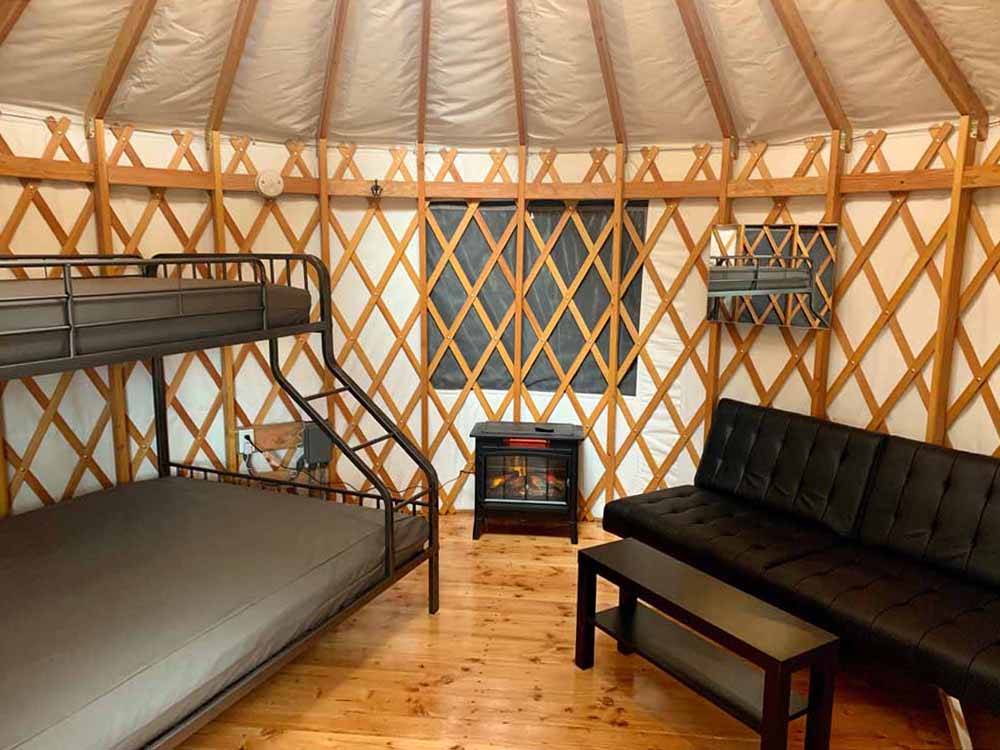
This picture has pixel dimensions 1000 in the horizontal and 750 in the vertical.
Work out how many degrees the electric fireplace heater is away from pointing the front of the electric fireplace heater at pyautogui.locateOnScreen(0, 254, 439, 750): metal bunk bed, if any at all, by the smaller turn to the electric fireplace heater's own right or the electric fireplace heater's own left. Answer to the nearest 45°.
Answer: approximately 45° to the electric fireplace heater's own right

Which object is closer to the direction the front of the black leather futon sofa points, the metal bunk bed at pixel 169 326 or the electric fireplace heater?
the metal bunk bed

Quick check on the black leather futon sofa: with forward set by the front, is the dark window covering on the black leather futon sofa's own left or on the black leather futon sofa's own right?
on the black leather futon sofa's own right

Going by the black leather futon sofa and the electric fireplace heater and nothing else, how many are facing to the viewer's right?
0

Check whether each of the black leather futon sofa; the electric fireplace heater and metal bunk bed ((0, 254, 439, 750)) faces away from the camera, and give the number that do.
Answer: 0

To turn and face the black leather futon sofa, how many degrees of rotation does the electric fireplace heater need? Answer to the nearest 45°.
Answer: approximately 45° to its left

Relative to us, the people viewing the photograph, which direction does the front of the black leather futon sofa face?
facing the viewer and to the left of the viewer

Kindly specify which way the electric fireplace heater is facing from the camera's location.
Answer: facing the viewer

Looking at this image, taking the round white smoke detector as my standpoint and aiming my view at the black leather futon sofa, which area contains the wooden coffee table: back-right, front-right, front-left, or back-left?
front-right

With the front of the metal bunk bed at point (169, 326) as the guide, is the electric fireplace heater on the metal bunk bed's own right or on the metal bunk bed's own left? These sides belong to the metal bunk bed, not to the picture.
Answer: on the metal bunk bed's own left

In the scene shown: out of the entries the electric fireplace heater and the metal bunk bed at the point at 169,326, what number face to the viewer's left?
0

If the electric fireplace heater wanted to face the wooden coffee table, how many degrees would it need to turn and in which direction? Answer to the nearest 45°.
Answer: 0° — it already faces it
